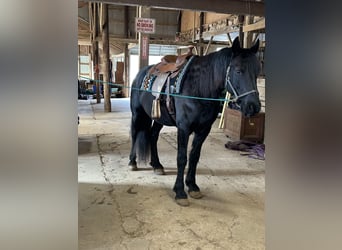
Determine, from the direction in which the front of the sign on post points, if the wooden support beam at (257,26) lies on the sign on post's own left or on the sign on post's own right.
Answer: on the sign on post's own left

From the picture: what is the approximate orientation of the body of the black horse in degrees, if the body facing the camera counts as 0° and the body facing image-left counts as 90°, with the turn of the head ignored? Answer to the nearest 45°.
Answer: approximately 315°

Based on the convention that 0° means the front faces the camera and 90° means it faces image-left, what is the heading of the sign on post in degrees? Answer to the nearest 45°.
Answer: approximately 0°
